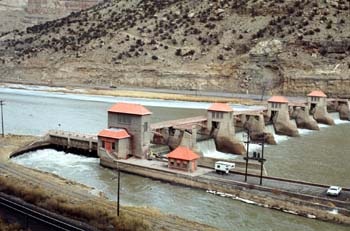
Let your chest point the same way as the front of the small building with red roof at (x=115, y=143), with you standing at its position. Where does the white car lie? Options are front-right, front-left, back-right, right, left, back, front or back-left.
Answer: left

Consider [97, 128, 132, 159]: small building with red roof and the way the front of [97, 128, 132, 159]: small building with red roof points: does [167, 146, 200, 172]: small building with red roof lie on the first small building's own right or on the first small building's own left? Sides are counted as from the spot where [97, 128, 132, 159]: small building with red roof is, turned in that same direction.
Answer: on the first small building's own left

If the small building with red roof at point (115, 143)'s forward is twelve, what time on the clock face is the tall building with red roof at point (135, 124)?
the tall building with red roof at point (135, 124) is roughly at 7 o'clock from the small building with red roof at point (115, 143).

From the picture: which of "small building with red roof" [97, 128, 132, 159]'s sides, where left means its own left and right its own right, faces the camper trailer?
left

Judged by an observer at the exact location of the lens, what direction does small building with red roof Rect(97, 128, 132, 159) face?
facing the viewer and to the left of the viewer
